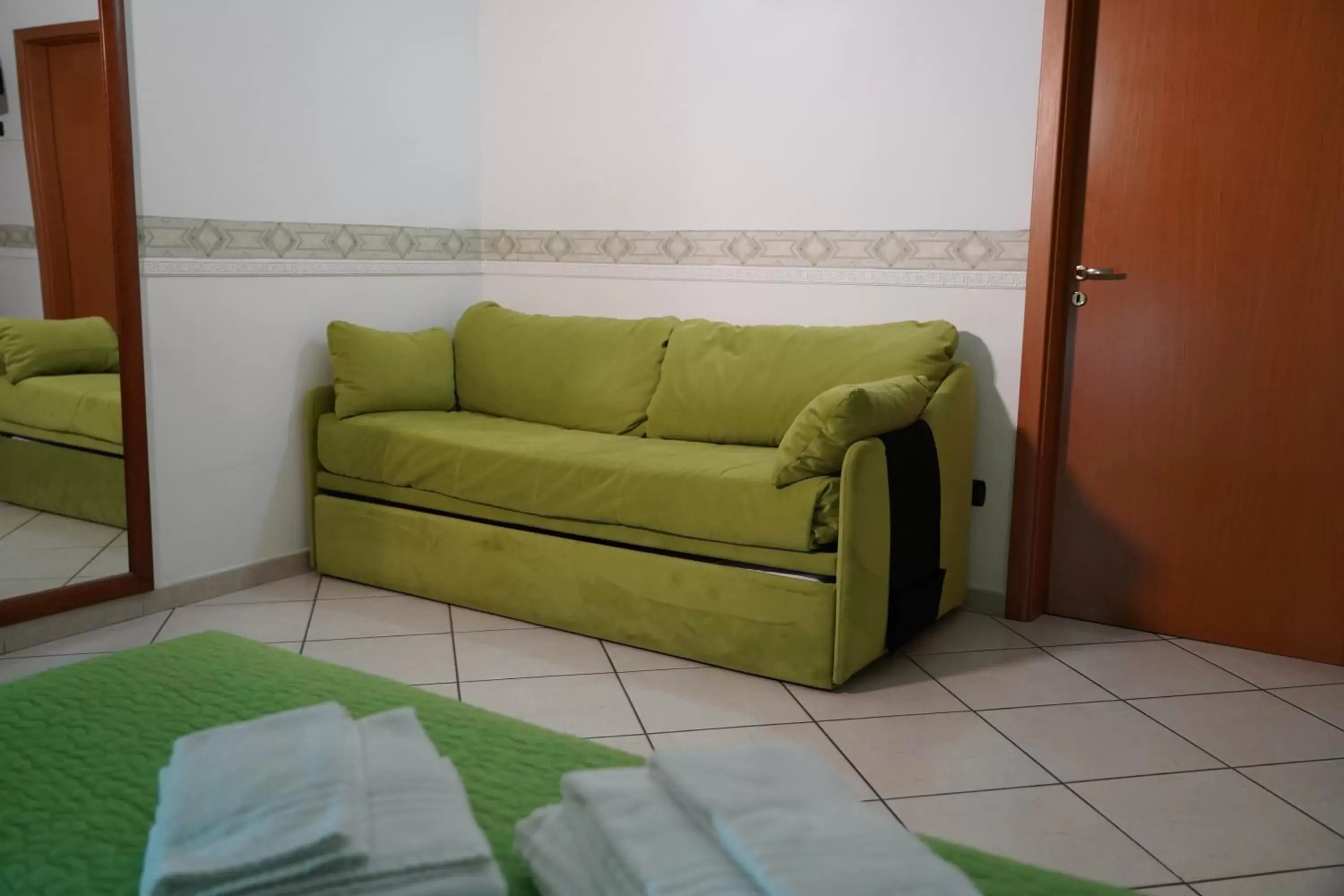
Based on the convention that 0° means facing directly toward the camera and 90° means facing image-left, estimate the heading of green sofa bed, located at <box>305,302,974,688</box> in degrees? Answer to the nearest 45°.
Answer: approximately 45°

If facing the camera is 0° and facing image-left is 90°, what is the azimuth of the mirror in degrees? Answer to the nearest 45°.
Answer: approximately 315°

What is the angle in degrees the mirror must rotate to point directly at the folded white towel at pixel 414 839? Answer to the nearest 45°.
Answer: approximately 45° to its right

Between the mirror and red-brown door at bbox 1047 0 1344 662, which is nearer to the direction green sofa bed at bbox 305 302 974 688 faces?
the mirror

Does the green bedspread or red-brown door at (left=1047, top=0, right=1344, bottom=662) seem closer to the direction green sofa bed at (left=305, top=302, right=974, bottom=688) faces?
the green bedspread

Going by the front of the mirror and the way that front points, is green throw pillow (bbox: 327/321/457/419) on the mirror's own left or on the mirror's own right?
on the mirror's own left

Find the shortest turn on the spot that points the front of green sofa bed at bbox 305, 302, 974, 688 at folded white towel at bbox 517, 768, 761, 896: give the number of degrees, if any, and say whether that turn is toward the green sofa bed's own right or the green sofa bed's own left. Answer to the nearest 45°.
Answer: approximately 45° to the green sofa bed's own left

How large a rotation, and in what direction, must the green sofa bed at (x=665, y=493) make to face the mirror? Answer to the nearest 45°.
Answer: approximately 45° to its right

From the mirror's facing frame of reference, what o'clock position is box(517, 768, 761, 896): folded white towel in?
The folded white towel is roughly at 1 o'clock from the mirror.
